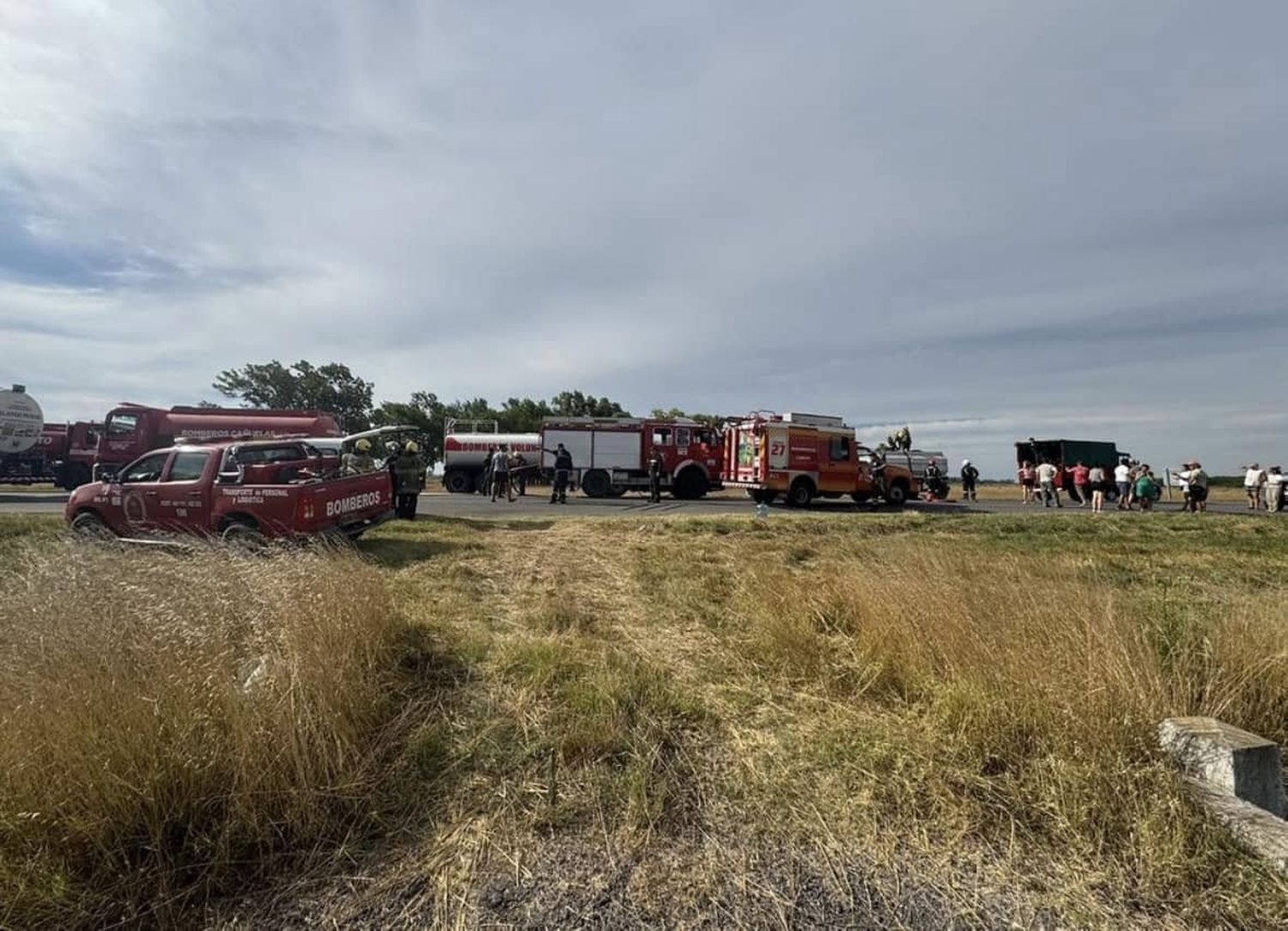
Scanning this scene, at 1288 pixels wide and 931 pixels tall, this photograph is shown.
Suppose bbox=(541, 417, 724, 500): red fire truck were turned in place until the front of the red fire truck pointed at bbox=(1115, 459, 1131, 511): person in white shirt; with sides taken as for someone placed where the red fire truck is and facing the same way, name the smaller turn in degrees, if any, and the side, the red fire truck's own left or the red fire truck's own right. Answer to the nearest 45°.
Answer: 0° — it already faces them

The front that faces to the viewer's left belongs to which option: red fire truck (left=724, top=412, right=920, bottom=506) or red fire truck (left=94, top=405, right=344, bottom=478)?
red fire truck (left=94, top=405, right=344, bottom=478)

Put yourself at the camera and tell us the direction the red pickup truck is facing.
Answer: facing away from the viewer and to the left of the viewer

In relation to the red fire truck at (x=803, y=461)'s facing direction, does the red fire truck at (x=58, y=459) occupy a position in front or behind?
behind

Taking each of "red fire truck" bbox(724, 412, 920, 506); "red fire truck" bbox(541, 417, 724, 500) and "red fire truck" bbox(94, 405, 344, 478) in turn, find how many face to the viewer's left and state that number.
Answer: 1

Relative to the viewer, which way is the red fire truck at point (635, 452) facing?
to the viewer's right

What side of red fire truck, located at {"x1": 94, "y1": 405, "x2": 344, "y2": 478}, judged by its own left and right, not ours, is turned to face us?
left

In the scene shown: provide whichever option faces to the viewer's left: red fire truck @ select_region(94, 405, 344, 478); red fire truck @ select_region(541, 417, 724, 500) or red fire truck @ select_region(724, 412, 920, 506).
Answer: red fire truck @ select_region(94, 405, 344, 478)

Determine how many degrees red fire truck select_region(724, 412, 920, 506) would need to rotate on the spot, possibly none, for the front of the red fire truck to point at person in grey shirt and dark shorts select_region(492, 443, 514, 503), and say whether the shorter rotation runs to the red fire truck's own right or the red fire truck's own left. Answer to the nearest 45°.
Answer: approximately 135° to the red fire truck's own left

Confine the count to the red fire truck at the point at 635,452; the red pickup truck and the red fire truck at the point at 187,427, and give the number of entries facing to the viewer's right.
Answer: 1

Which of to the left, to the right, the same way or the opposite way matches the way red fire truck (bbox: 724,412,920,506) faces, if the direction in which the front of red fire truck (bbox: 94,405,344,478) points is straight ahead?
the opposite way

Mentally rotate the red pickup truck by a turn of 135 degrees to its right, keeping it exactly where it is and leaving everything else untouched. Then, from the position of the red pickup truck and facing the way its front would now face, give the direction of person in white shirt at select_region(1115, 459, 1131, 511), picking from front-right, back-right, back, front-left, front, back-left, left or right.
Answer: front

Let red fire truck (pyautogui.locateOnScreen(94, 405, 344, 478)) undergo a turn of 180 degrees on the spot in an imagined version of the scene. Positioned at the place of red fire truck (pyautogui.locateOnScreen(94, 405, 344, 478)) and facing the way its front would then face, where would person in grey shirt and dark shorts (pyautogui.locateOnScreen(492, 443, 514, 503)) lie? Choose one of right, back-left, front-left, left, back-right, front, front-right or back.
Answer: front-right

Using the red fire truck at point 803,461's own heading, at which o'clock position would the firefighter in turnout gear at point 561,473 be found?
The firefighter in turnout gear is roughly at 7 o'clock from the red fire truck.

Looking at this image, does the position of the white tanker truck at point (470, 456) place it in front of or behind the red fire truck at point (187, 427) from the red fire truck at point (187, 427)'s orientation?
behind

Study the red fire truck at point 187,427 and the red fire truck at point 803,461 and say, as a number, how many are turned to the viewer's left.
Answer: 1
